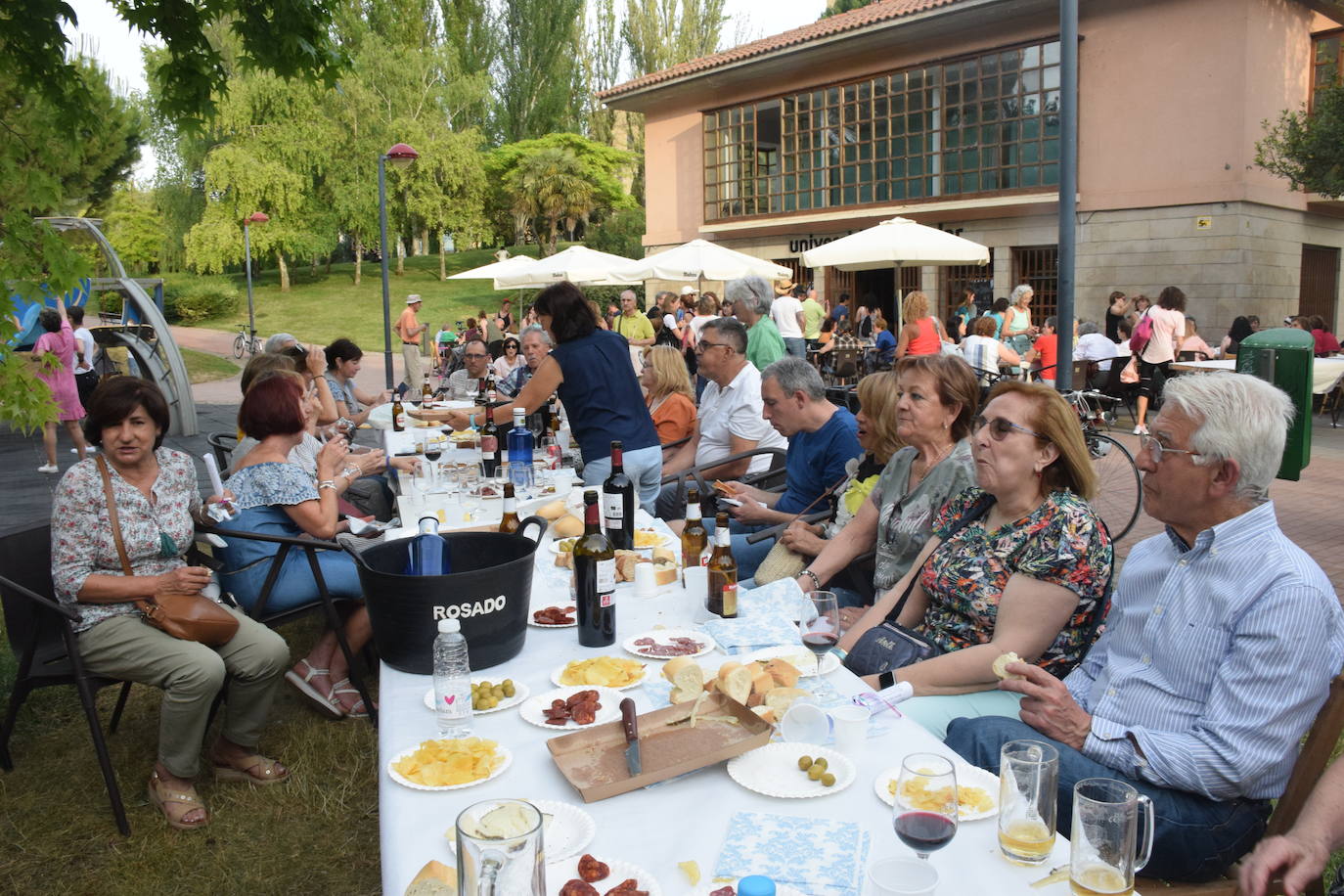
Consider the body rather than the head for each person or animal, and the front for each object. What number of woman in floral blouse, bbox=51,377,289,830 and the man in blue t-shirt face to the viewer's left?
1

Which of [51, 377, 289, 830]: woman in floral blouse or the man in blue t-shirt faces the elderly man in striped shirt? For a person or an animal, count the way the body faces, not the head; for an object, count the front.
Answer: the woman in floral blouse

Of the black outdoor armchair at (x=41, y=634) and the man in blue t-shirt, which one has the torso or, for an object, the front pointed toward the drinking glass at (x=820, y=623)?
the black outdoor armchair

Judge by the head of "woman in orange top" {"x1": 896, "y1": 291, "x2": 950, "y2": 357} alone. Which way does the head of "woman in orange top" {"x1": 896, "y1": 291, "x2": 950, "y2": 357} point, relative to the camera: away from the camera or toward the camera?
away from the camera

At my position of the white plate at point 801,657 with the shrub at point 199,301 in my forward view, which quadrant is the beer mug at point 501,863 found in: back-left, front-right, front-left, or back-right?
back-left

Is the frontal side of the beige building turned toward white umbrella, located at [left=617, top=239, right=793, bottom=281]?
yes

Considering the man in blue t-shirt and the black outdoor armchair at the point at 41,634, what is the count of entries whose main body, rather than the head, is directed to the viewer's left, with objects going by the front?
1

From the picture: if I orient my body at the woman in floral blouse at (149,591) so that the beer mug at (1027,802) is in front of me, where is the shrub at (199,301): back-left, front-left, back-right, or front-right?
back-left

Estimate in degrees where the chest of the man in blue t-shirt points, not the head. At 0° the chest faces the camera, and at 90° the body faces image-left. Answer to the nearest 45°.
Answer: approximately 90°

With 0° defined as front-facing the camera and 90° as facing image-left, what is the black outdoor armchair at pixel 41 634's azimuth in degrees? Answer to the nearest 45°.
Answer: approximately 315°
